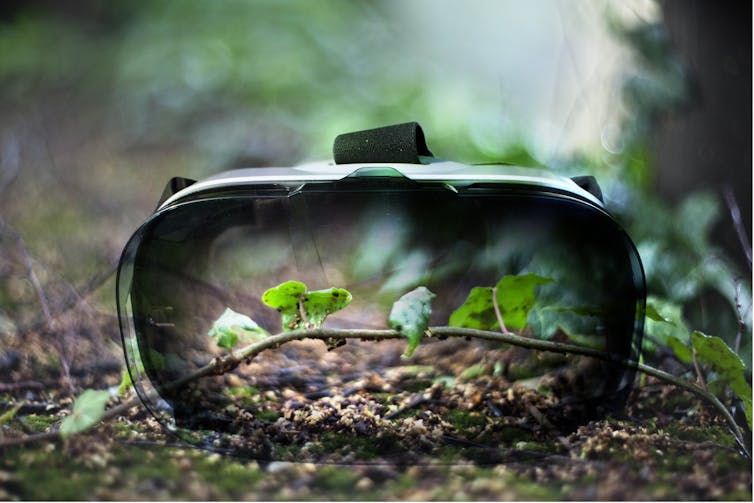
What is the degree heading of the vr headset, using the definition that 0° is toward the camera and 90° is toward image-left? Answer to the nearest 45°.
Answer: approximately 0°
